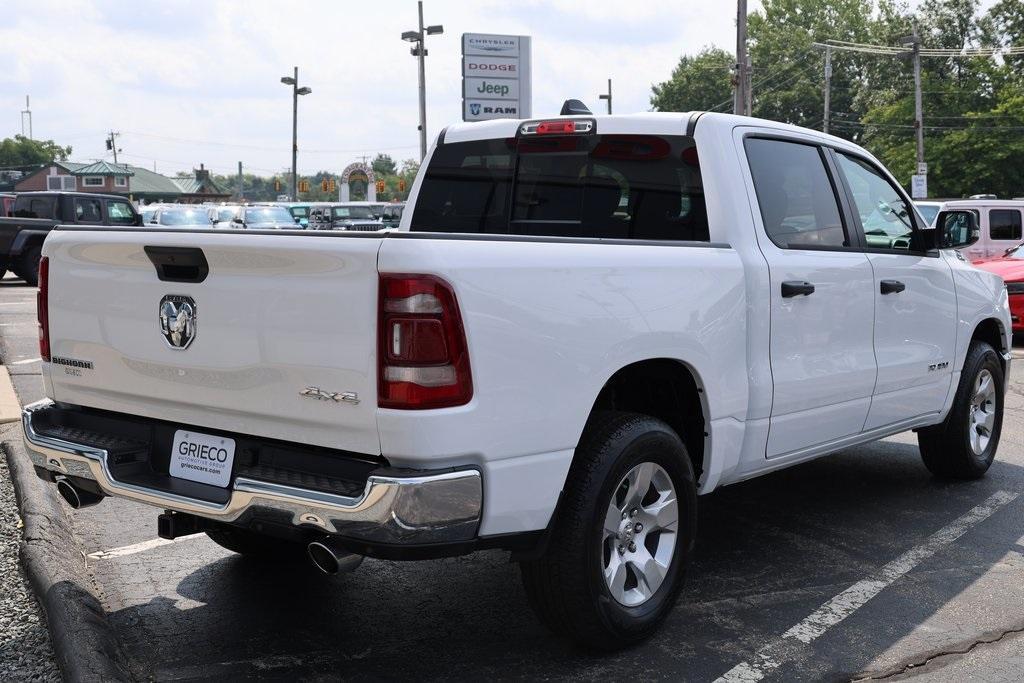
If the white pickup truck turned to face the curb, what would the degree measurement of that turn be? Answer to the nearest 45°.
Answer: approximately 135° to its left

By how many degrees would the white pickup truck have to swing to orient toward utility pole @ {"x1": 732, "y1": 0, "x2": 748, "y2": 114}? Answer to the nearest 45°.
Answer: approximately 45° to its left

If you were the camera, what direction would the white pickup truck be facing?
facing away from the viewer and to the right of the viewer

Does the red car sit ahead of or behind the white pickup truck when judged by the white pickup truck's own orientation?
ahead

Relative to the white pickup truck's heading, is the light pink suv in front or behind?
in front

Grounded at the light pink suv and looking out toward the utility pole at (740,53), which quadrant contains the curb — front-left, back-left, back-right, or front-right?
back-left

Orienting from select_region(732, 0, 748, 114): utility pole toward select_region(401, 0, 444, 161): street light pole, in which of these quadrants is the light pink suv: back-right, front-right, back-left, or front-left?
back-left

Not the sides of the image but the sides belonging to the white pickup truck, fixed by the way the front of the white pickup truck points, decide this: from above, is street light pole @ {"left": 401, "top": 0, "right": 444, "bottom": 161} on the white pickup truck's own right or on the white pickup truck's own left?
on the white pickup truck's own left

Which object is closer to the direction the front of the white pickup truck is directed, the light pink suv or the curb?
the light pink suv
